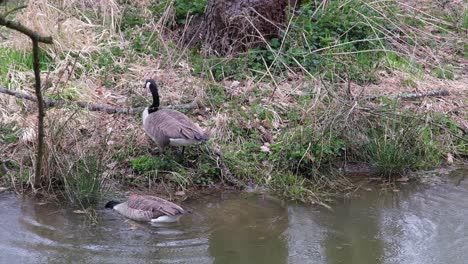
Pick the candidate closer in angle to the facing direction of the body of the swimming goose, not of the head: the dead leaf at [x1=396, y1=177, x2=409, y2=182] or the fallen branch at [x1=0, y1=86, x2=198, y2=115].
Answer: the fallen branch

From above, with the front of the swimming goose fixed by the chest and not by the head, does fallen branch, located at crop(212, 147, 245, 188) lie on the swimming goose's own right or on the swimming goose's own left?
on the swimming goose's own right

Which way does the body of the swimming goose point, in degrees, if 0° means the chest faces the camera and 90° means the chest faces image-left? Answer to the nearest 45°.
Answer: approximately 90°

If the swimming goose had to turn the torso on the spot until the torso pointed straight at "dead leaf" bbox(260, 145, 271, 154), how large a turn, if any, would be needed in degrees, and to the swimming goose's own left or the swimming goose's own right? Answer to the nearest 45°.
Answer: approximately 135° to the swimming goose's own right

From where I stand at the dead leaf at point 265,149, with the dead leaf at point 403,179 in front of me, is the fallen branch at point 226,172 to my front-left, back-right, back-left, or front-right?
back-right

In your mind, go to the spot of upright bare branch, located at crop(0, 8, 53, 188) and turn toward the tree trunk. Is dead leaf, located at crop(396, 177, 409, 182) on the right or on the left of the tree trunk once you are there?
right

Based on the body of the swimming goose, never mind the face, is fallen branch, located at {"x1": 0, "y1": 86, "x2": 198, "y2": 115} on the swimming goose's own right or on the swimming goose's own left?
on the swimming goose's own right

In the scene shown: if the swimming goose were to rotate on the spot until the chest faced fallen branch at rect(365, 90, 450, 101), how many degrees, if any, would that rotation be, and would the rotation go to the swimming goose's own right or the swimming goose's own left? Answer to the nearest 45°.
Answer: approximately 135° to the swimming goose's own right
